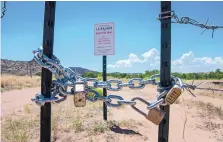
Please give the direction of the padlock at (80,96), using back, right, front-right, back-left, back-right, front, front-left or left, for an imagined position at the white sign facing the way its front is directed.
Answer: front

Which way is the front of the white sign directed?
toward the camera

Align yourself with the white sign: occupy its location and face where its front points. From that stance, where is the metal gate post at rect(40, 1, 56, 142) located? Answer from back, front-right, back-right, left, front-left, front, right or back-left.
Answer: front

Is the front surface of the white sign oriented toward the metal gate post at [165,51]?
yes

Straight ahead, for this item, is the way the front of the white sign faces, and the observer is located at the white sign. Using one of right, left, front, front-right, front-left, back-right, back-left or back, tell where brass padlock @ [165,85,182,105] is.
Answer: front

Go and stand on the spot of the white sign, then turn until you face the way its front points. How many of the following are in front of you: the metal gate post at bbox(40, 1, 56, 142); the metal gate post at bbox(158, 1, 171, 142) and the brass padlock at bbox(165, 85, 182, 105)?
3

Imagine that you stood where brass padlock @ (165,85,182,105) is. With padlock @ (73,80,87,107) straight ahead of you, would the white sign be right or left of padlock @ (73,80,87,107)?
right
